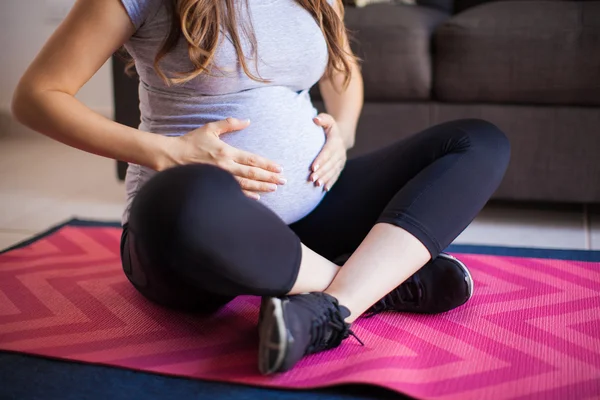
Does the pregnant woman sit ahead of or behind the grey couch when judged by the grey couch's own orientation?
ahead

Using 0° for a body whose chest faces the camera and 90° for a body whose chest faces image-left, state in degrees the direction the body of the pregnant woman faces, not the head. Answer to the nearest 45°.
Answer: approximately 315°

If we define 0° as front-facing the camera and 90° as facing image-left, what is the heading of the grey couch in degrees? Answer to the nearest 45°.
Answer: approximately 0°

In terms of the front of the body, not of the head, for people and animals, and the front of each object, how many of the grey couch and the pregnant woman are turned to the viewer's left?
0

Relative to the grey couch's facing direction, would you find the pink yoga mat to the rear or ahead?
ahead
